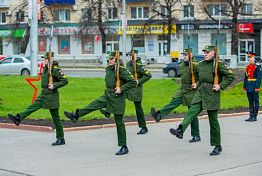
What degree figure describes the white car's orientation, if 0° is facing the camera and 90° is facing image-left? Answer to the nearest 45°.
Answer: approximately 90°

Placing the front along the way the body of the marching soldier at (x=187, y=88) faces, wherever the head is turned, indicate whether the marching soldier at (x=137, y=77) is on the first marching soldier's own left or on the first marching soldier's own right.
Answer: on the first marching soldier's own right

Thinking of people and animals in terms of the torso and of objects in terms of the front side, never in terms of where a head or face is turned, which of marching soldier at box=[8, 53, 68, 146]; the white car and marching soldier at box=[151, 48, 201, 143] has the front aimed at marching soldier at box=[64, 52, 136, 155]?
marching soldier at box=[151, 48, 201, 143]

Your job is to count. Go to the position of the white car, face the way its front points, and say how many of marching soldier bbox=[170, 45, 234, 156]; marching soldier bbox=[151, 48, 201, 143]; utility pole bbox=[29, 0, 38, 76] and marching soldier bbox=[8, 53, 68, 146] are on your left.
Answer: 4

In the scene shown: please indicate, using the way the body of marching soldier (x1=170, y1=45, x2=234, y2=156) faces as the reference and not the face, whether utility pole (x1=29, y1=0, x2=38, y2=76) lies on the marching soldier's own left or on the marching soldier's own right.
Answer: on the marching soldier's own right

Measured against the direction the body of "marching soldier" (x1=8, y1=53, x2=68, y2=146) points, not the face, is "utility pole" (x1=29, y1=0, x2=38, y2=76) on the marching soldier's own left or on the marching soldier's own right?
on the marching soldier's own right

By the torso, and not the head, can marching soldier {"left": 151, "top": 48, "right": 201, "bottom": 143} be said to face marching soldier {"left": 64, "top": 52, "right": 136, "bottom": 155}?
yes

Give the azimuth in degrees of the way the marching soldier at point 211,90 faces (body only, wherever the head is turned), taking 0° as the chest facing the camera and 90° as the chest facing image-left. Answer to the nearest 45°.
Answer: approximately 45°

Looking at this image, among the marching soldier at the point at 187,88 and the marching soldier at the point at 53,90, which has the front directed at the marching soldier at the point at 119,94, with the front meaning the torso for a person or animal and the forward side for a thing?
the marching soldier at the point at 187,88
